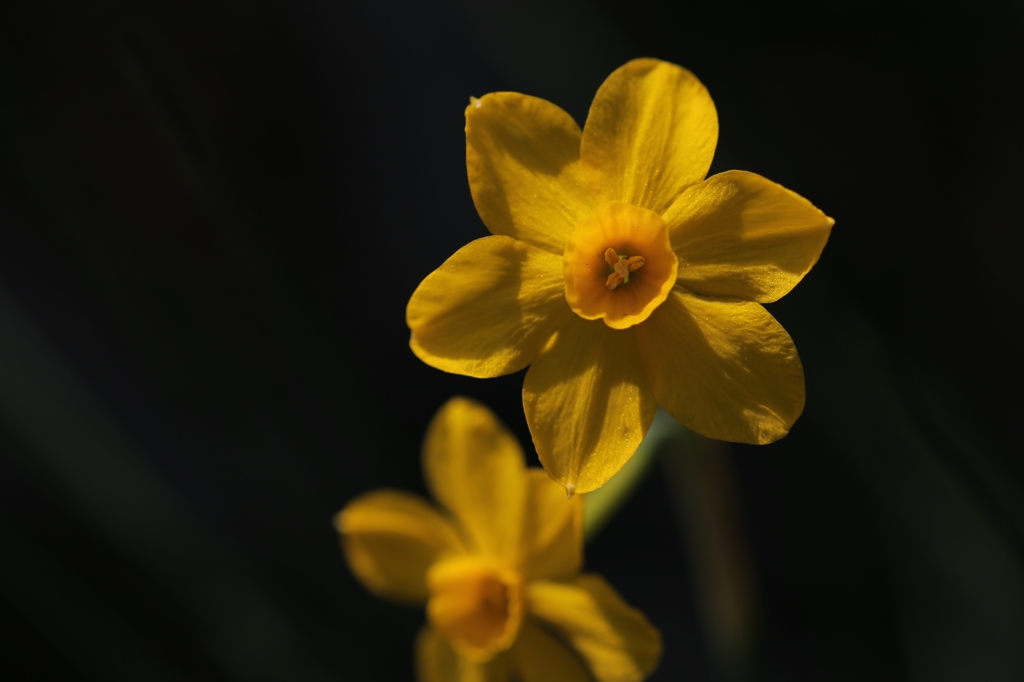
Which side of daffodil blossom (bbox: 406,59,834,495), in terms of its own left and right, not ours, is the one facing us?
front
